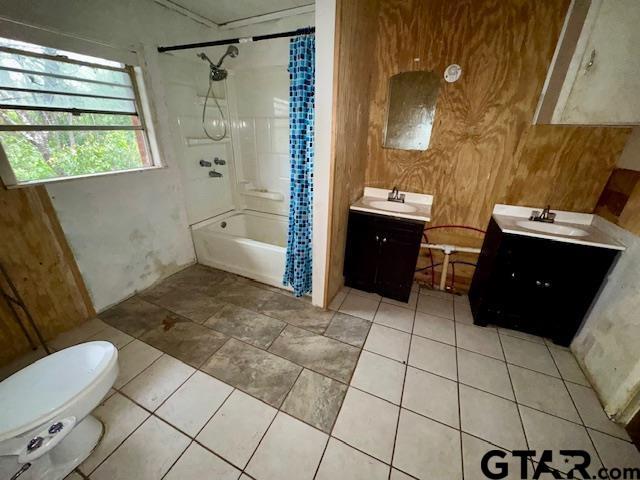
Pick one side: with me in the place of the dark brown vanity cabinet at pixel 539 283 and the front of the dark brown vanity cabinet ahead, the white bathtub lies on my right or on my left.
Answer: on my right

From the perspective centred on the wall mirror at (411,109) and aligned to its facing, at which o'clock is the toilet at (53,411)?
The toilet is roughly at 1 o'clock from the wall mirror.

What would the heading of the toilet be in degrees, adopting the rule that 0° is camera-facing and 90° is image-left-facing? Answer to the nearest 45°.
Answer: approximately 225°

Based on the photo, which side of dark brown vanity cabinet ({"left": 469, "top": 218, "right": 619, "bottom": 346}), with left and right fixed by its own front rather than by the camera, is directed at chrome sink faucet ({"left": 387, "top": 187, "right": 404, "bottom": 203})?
right

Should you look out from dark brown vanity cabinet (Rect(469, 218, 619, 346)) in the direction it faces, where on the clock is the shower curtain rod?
The shower curtain rod is roughly at 2 o'clock from the dark brown vanity cabinet.

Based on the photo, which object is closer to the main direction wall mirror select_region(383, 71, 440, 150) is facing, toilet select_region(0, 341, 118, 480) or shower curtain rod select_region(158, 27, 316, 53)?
the toilet

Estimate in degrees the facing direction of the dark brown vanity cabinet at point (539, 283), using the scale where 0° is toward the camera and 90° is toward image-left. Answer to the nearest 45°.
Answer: approximately 0°

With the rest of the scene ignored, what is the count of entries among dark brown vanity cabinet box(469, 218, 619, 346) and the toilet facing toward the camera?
1

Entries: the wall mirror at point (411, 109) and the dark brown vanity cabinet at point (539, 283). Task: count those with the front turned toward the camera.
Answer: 2
